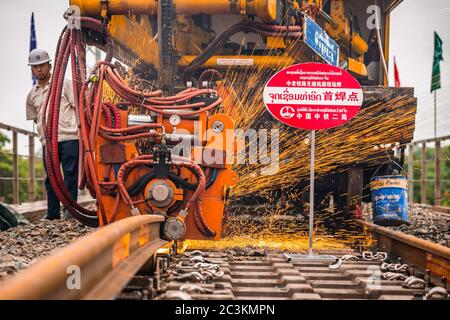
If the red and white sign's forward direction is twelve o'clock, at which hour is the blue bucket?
The blue bucket is roughly at 7 o'clock from the red and white sign.

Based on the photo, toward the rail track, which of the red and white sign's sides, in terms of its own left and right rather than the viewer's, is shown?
front

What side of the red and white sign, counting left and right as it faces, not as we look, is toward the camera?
front

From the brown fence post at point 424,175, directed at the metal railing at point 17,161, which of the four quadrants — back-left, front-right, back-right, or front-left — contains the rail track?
front-left

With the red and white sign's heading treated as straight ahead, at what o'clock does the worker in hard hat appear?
The worker in hard hat is roughly at 4 o'clock from the red and white sign.

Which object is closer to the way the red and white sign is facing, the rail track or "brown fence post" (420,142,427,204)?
the rail track

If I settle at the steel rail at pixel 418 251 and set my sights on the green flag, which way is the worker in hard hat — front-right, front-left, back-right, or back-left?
front-left

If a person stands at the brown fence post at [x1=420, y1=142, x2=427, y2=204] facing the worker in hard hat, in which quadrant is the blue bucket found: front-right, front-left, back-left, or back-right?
front-left

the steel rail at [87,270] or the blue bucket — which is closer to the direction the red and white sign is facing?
the steel rail
